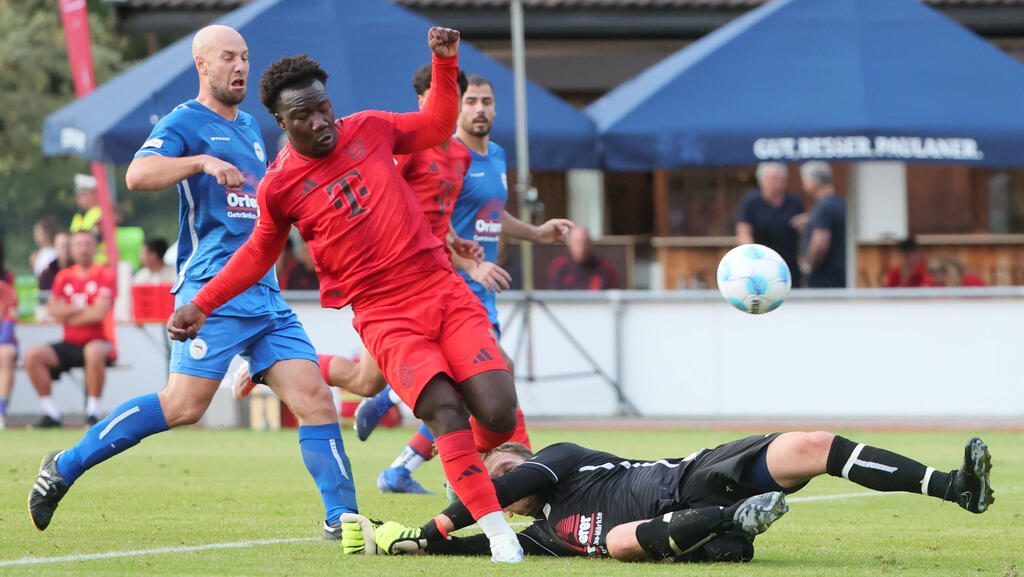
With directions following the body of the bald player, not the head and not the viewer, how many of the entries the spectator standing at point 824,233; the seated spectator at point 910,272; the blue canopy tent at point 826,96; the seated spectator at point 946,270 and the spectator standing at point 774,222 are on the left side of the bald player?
5

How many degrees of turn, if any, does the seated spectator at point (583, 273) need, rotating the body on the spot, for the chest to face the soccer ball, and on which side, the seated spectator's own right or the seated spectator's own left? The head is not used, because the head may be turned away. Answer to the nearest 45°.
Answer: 0° — they already face it

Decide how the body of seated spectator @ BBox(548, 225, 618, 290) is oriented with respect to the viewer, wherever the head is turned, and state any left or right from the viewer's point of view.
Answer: facing the viewer

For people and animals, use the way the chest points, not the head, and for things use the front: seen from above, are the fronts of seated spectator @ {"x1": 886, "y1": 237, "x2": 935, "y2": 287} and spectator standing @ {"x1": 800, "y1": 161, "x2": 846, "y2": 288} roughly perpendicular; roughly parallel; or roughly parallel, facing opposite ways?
roughly perpendicular

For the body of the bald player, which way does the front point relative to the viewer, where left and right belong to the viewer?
facing the viewer and to the right of the viewer

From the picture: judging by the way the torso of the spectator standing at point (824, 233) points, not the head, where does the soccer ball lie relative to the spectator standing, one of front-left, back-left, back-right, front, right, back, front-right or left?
left

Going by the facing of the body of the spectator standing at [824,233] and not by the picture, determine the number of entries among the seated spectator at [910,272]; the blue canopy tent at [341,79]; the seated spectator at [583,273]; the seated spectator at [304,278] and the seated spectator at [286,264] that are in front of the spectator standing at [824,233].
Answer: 4

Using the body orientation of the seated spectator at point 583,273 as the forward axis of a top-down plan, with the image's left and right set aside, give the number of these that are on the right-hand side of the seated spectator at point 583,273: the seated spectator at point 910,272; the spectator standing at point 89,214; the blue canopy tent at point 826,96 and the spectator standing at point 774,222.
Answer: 1

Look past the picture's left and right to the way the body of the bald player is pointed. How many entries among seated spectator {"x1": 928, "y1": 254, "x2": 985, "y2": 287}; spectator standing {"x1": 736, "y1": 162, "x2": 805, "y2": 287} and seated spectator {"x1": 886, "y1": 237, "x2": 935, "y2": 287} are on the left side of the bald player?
3

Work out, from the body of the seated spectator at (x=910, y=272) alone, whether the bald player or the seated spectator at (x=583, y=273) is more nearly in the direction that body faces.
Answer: the bald player

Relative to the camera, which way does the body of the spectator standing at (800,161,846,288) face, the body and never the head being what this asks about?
to the viewer's left

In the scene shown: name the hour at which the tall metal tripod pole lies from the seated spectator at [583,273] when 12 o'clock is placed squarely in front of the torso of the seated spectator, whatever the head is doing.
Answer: The tall metal tripod pole is roughly at 1 o'clock from the seated spectator.

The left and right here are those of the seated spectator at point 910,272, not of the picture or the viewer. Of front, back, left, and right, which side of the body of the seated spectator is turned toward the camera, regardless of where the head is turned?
front
